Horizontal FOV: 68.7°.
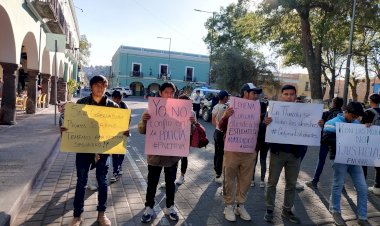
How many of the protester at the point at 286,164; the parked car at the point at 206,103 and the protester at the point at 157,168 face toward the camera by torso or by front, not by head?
3

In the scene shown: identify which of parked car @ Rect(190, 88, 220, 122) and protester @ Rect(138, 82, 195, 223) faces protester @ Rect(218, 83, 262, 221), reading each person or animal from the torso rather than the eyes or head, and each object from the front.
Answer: the parked car

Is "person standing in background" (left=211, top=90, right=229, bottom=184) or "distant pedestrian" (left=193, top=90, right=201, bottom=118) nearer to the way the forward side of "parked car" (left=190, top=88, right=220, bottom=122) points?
the person standing in background

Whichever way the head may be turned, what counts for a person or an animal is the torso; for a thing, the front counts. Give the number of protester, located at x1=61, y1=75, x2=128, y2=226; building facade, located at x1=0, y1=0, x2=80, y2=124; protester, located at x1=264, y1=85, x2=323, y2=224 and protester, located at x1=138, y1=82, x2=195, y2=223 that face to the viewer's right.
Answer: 1

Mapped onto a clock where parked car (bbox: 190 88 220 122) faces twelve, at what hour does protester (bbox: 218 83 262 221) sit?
The protester is roughly at 12 o'clock from the parked car.

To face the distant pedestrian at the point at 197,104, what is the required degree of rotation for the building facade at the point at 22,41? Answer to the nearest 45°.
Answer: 0° — it already faces them

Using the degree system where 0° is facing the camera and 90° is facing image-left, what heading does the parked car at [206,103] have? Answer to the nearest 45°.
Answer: approximately 0°

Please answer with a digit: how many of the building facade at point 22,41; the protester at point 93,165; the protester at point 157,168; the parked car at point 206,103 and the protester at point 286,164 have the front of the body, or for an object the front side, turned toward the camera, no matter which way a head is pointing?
4

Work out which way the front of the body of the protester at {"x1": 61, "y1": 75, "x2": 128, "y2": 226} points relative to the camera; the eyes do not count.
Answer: toward the camera

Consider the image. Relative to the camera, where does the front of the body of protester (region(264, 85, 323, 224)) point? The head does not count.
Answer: toward the camera

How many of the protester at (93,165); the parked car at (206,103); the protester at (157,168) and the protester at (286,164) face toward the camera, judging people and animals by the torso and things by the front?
4

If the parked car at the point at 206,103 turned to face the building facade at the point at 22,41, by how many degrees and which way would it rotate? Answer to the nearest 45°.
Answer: approximately 45° to its right

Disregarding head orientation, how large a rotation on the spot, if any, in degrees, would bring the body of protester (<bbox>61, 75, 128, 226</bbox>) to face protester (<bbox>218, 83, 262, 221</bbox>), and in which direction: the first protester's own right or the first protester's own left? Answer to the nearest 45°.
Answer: approximately 90° to the first protester's own left

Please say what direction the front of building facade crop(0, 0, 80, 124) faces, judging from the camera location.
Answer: facing to the right of the viewer

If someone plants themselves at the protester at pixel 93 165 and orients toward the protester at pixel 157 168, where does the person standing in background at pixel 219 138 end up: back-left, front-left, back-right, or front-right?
front-left

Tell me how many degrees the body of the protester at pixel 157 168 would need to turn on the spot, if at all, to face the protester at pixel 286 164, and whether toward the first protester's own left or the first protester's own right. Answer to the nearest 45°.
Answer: approximately 90° to the first protester's own left

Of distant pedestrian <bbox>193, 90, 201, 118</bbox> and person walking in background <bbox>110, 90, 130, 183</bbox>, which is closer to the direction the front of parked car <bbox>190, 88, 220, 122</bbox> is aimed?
the person walking in background
